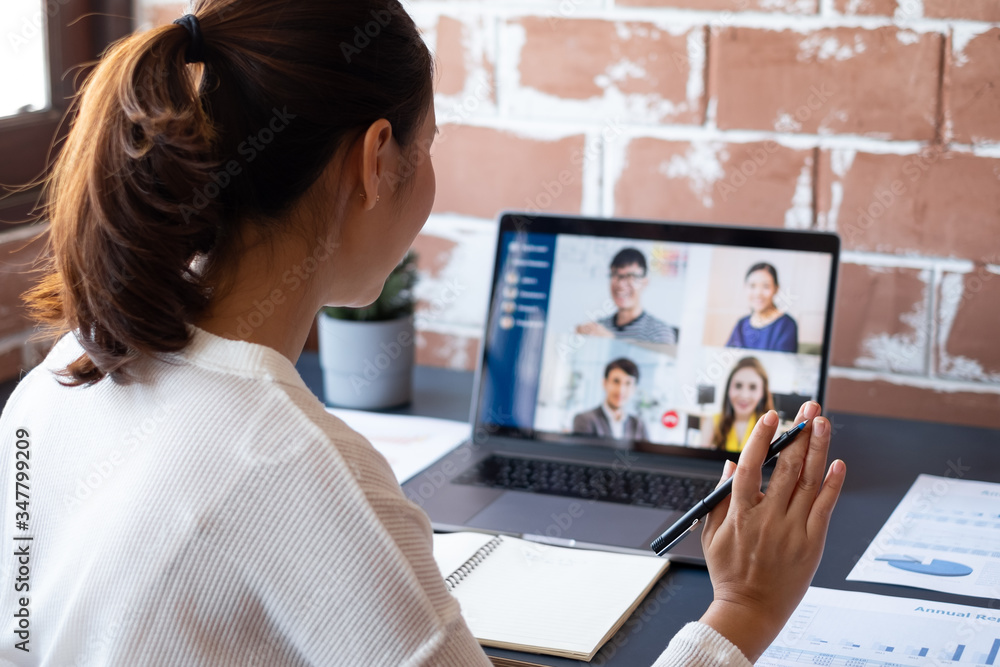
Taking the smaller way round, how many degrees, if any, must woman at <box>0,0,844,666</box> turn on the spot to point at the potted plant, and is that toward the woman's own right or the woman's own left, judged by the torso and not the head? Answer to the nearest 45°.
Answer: approximately 45° to the woman's own left

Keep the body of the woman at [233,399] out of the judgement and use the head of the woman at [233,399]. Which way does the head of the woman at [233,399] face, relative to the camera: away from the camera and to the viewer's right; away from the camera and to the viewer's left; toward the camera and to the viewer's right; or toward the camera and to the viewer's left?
away from the camera and to the viewer's right

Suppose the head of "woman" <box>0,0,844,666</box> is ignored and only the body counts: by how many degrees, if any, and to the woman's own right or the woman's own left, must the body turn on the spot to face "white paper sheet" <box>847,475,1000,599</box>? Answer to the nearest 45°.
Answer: approximately 45° to the woman's own right

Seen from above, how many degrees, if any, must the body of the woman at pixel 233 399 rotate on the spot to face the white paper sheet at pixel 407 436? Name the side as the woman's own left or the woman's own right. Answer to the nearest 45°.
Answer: approximately 45° to the woman's own left

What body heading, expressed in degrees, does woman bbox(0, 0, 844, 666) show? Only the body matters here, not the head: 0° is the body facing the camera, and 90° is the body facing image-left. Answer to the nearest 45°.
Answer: approximately 225°
